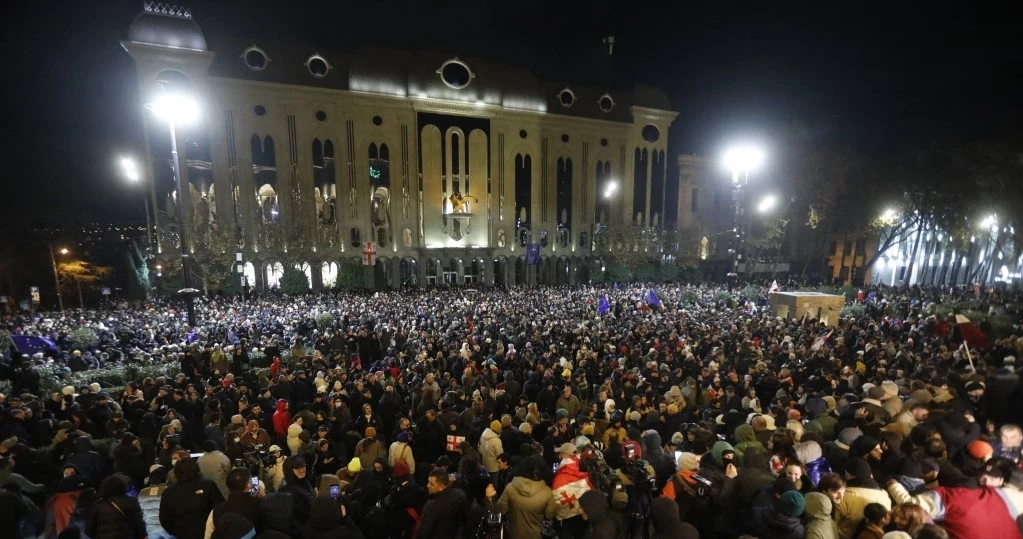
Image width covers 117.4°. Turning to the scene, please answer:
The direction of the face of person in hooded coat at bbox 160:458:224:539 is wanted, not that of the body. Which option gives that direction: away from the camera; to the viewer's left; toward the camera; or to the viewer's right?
away from the camera

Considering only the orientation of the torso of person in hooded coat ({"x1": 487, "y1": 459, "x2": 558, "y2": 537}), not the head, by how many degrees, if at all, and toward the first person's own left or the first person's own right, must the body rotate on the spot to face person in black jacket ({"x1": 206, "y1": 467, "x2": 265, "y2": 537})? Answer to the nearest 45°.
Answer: approximately 90° to the first person's own left

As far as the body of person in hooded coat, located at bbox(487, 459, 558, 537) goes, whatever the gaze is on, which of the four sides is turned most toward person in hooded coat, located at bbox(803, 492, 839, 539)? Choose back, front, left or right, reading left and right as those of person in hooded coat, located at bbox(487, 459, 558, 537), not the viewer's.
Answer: right

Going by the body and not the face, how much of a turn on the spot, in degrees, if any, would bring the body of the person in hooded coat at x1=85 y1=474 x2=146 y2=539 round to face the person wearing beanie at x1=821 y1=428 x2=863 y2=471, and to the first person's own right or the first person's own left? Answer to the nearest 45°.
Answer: approximately 135° to the first person's own right

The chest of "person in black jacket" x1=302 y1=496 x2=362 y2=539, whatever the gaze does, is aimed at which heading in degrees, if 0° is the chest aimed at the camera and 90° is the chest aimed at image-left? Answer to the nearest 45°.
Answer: approximately 180°

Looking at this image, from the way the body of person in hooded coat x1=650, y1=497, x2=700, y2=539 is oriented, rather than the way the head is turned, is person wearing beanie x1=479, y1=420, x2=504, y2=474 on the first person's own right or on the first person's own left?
on the first person's own left

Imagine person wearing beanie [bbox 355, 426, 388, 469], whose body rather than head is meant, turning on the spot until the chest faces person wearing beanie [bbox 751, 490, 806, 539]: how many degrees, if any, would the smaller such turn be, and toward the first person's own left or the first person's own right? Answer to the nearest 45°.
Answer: approximately 135° to the first person's own right

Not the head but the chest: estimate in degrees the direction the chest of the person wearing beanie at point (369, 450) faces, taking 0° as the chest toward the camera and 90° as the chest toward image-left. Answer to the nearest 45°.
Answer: approximately 180°

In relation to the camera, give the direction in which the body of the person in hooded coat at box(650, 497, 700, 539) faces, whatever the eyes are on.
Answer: away from the camera

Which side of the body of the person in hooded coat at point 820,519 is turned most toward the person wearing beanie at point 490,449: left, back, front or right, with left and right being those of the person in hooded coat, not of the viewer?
left

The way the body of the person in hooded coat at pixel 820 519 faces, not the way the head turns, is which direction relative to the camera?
away from the camera

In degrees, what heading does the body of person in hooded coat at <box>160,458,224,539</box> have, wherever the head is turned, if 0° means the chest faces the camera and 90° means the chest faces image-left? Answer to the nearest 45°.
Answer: approximately 180°
